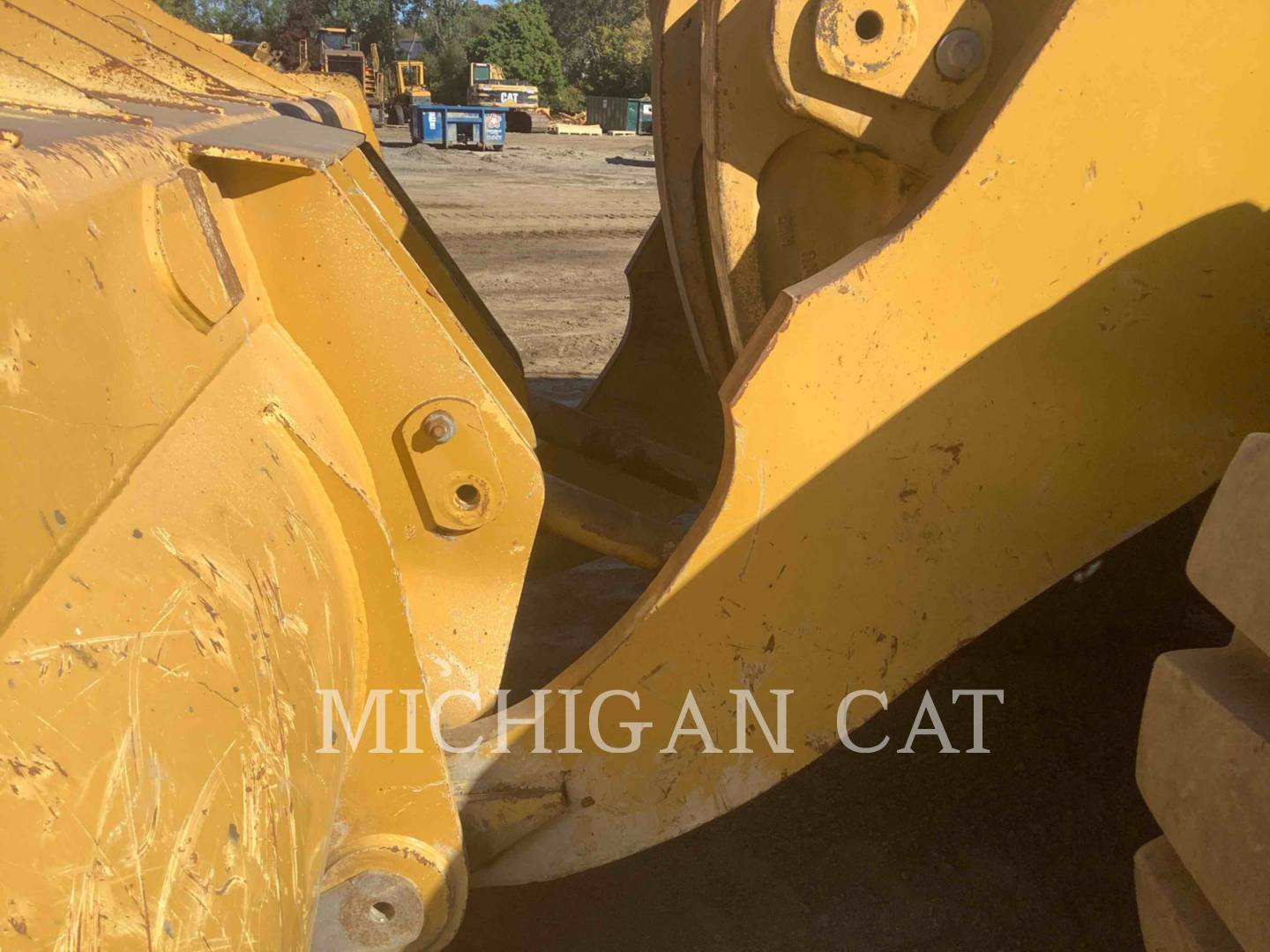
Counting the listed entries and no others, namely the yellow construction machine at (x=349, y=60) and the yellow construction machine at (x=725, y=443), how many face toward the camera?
1

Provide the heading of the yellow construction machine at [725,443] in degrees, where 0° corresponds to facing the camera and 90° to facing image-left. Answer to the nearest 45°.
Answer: approximately 90°

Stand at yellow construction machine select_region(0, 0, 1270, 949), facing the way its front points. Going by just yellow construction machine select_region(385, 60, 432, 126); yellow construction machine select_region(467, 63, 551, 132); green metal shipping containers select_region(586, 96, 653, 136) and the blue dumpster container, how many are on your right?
4

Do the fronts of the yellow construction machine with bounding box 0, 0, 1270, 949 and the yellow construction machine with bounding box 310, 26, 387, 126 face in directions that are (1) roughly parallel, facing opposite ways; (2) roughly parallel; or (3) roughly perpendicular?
roughly perpendicular

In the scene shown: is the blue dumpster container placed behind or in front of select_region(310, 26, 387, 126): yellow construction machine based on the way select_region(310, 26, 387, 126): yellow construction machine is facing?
in front

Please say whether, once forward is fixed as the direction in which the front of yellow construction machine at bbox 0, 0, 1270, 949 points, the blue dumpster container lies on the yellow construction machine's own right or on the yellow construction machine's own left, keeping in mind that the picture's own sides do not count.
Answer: on the yellow construction machine's own right

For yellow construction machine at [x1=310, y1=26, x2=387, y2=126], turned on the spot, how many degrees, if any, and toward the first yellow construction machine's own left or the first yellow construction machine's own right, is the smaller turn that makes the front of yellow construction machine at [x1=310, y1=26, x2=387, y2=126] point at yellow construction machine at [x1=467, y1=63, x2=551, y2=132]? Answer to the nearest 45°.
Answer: approximately 90° to the first yellow construction machine's own right

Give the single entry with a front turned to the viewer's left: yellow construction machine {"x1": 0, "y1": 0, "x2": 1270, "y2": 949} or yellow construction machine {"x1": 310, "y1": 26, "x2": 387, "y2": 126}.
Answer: yellow construction machine {"x1": 0, "y1": 0, "x2": 1270, "y2": 949}
